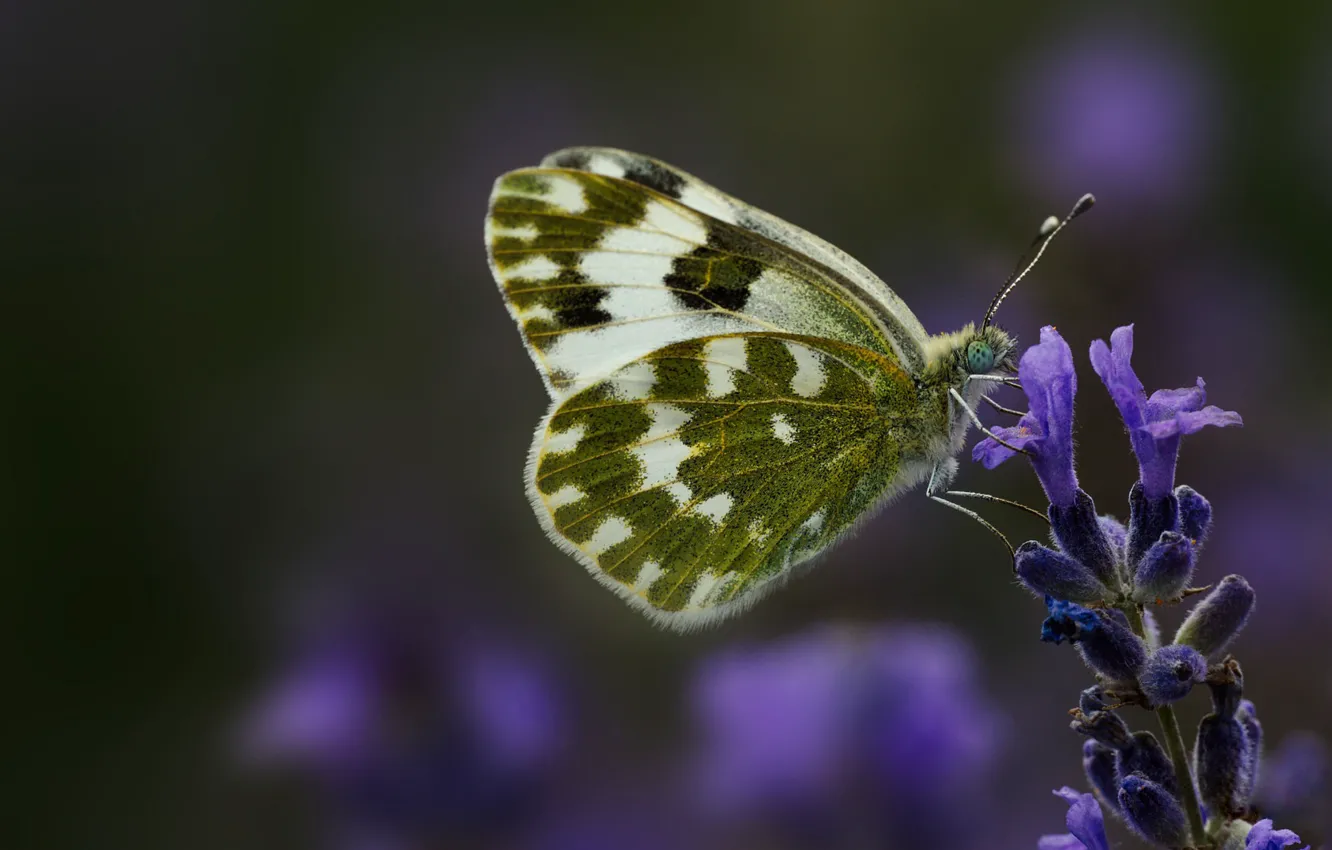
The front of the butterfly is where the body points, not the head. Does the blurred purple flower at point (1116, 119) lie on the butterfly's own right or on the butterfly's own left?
on the butterfly's own left

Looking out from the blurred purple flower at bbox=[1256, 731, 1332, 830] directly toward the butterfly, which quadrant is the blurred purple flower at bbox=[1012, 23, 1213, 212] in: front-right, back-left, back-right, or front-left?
front-right

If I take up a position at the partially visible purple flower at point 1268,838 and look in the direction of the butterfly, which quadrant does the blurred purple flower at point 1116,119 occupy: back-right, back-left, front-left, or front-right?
front-right

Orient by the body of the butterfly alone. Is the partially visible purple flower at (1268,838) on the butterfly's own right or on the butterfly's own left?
on the butterfly's own right

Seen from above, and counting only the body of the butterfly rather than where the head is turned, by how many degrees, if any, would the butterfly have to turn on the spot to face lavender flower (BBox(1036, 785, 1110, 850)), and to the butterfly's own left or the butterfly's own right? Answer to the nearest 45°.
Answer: approximately 45° to the butterfly's own right

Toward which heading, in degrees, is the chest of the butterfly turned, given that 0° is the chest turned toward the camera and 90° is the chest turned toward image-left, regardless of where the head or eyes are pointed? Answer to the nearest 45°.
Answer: approximately 270°

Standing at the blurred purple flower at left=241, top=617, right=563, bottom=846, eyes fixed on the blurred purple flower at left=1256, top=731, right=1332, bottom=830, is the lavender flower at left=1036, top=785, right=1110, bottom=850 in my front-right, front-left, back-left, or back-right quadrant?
front-right
